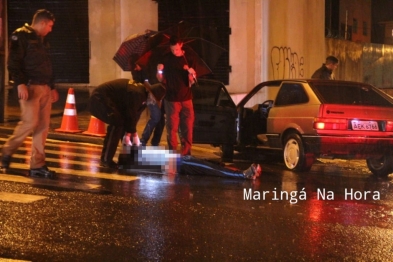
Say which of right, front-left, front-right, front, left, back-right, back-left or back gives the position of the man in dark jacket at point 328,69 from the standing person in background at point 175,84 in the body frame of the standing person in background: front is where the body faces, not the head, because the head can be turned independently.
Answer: back-left

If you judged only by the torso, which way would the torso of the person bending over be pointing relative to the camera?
to the viewer's right

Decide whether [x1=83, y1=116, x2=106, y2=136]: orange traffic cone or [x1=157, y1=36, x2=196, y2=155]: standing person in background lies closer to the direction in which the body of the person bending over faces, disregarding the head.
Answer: the standing person in background

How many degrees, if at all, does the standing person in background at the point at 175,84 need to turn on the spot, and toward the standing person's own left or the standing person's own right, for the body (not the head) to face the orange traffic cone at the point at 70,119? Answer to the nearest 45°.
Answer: approximately 135° to the standing person's own right

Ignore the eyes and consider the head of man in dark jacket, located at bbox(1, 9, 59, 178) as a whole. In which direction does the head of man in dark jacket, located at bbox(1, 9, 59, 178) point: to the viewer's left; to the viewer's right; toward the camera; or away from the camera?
to the viewer's right

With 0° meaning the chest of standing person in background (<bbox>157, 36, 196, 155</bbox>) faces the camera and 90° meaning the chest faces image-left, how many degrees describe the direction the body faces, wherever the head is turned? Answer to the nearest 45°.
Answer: approximately 0°

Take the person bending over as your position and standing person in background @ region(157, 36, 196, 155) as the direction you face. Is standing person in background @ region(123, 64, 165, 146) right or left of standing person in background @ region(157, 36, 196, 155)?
left

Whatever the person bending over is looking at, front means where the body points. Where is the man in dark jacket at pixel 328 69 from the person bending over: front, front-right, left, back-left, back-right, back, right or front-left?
front-left
